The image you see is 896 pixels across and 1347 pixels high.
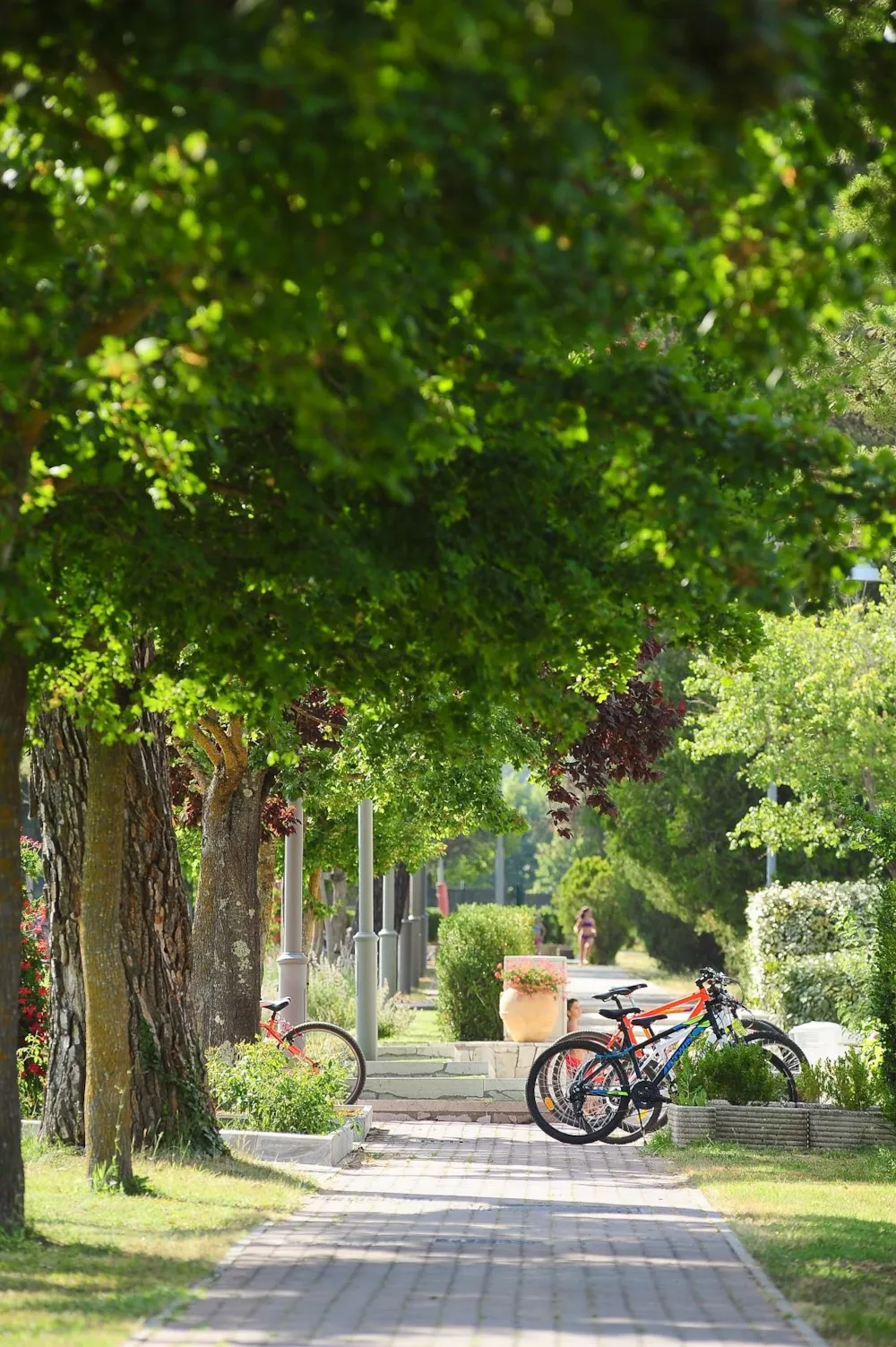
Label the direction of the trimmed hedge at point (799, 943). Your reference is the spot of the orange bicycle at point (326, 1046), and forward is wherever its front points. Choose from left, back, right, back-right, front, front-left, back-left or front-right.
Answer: back-right

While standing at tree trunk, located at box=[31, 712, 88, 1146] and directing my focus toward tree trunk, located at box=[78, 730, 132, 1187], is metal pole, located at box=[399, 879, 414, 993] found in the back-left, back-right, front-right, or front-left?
back-left

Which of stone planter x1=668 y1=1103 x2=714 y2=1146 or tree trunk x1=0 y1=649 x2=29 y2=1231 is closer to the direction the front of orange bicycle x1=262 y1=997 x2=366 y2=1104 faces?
the tree trunk

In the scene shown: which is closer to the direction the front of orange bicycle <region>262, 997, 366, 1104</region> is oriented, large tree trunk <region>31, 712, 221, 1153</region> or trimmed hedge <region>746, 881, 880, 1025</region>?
the large tree trunk

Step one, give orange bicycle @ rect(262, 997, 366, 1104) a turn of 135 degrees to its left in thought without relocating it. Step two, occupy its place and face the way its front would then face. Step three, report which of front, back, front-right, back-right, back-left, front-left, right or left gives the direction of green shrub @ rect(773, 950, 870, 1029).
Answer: left

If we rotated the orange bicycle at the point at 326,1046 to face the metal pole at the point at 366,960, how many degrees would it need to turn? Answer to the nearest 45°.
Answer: approximately 90° to its right
